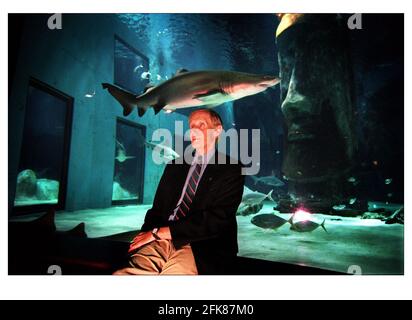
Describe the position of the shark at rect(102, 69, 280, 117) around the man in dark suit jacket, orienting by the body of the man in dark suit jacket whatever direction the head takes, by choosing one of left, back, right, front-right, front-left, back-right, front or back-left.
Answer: back-right

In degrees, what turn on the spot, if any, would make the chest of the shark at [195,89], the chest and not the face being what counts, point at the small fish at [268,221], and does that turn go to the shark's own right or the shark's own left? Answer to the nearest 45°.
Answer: approximately 45° to the shark's own left

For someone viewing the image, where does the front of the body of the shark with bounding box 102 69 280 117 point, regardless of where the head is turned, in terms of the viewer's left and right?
facing to the right of the viewer

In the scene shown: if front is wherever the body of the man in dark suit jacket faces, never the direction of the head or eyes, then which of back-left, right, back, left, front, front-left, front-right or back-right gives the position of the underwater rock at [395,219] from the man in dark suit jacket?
back

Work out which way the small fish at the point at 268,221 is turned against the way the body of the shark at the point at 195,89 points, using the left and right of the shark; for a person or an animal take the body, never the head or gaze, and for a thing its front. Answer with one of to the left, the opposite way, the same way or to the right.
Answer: the opposite way

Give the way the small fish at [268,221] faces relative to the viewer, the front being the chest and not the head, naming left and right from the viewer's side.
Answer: facing to the left of the viewer

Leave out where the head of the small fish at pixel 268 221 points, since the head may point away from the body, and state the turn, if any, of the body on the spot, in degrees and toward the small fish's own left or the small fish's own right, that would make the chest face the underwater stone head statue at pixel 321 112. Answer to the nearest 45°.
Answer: approximately 135° to the small fish's own right

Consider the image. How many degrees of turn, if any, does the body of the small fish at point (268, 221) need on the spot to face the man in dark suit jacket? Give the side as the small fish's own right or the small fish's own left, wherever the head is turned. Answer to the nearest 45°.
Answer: approximately 90° to the small fish's own left

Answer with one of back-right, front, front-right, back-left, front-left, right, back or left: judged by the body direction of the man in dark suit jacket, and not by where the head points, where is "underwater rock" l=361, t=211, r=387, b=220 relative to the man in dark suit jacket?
back

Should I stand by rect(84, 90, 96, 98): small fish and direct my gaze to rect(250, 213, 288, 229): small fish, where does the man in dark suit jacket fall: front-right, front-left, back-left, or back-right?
front-right

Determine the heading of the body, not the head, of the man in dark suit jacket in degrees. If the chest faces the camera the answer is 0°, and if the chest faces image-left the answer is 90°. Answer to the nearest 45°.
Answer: approximately 45°

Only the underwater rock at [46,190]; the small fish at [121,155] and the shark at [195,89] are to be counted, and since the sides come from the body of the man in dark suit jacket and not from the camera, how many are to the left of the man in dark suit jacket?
0

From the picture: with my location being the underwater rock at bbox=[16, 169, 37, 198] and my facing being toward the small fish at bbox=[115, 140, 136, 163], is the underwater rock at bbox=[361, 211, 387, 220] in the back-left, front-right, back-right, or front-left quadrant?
front-right

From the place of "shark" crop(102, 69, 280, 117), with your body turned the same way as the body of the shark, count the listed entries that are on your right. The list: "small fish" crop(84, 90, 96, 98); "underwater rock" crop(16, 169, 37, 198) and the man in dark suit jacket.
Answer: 1

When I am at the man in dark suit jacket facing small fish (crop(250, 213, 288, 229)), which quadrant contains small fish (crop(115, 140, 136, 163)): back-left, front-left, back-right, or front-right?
front-left

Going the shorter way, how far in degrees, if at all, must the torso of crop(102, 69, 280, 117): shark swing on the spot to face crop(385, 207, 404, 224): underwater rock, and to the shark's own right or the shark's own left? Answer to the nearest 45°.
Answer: approximately 45° to the shark's own left

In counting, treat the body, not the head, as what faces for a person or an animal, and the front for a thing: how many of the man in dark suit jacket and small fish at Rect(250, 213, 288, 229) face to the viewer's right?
0

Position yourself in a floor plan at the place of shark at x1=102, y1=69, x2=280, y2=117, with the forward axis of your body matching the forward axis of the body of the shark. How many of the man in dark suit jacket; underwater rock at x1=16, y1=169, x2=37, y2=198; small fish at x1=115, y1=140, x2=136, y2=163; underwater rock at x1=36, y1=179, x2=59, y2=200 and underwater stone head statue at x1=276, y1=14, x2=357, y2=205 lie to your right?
1

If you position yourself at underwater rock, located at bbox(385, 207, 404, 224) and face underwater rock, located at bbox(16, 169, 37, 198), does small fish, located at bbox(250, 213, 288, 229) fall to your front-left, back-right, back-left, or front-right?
front-left

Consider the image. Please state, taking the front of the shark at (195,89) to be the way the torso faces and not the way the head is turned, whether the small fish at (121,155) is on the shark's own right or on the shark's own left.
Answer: on the shark's own left
